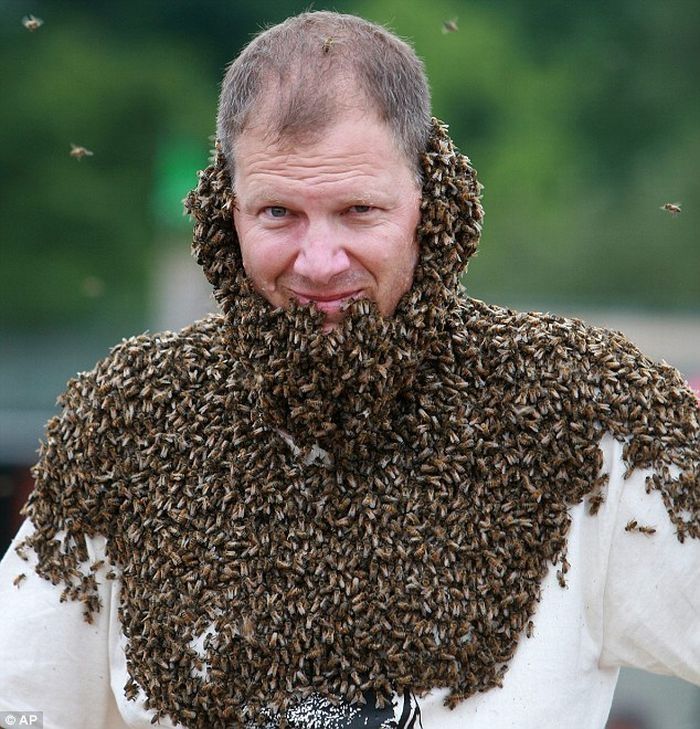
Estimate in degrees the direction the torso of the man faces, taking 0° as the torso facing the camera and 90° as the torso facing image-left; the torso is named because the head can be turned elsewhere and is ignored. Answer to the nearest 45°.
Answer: approximately 0°
